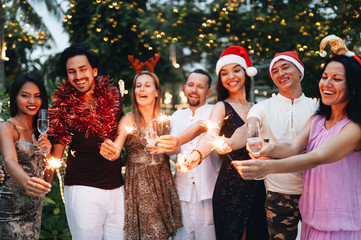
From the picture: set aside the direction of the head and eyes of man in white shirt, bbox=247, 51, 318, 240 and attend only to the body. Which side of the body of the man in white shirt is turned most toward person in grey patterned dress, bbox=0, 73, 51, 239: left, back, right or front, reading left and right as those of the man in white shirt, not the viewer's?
right

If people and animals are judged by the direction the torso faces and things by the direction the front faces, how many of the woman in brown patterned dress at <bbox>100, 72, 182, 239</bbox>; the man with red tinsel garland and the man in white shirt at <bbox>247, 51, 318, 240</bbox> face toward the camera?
3

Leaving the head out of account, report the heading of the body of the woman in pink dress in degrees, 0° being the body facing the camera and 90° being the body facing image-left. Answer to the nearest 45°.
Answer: approximately 45°

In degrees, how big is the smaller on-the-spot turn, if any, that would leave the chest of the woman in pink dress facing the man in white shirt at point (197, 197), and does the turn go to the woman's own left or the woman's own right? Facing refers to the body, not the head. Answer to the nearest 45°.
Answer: approximately 90° to the woman's own right

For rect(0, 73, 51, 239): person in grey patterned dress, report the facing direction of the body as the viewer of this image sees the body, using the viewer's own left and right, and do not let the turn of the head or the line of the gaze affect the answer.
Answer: facing the viewer and to the right of the viewer

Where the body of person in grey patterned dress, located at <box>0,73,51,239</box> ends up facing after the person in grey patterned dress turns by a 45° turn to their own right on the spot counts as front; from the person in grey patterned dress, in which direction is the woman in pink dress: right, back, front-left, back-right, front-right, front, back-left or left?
front-left

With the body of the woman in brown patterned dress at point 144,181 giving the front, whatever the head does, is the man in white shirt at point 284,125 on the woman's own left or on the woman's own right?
on the woman's own left

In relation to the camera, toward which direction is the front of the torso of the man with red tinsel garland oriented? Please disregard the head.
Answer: toward the camera

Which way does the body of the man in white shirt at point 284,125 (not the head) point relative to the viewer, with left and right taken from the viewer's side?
facing the viewer

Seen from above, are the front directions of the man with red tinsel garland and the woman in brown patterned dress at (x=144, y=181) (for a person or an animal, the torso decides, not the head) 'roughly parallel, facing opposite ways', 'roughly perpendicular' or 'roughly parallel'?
roughly parallel
